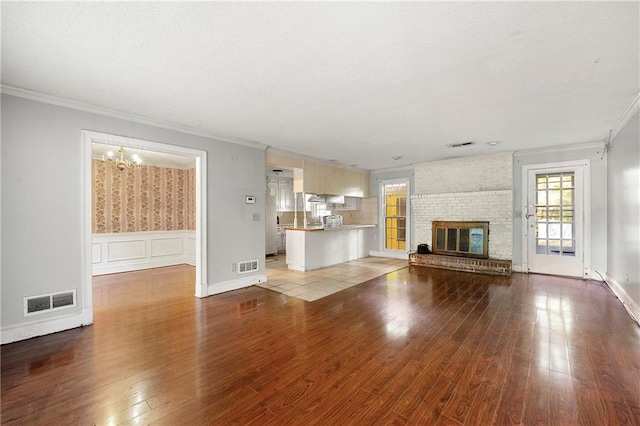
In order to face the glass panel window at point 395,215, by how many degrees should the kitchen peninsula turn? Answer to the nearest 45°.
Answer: approximately 90° to its left

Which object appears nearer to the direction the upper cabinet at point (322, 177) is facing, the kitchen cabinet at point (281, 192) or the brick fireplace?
the brick fireplace

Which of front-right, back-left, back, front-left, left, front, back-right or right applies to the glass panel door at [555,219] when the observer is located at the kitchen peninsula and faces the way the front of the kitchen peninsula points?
front-left

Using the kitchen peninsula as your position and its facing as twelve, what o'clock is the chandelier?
The chandelier is roughly at 4 o'clock from the kitchen peninsula.

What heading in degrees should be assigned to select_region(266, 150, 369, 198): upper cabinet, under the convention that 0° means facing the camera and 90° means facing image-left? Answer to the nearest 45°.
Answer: approximately 315°

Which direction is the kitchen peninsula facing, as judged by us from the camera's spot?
facing the viewer and to the right of the viewer

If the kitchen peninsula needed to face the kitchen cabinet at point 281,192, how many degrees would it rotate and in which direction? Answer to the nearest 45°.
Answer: approximately 180°

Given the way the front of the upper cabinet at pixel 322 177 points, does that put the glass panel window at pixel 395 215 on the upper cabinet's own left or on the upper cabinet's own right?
on the upper cabinet's own left

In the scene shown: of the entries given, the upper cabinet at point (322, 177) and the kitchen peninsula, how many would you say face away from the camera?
0
